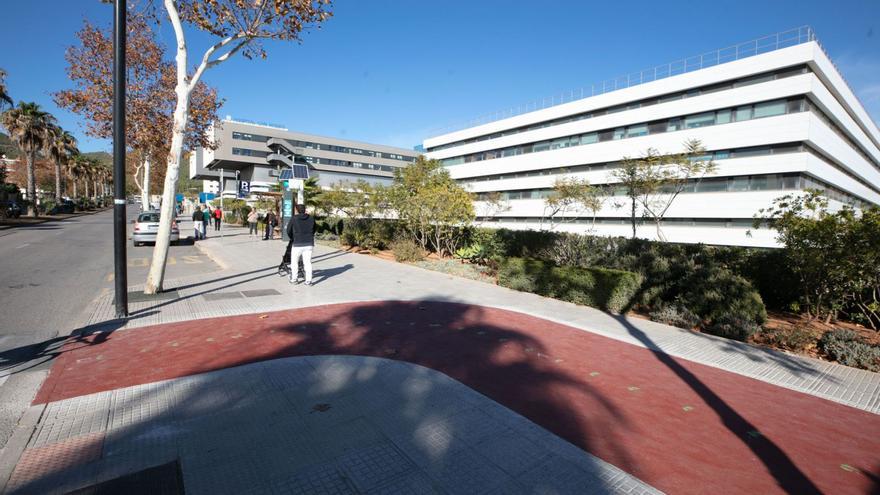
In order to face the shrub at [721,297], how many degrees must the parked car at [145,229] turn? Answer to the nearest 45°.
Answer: approximately 135° to its right

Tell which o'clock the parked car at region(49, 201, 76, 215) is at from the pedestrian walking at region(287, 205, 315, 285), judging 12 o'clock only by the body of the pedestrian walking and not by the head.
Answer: The parked car is roughly at 11 o'clock from the pedestrian walking.

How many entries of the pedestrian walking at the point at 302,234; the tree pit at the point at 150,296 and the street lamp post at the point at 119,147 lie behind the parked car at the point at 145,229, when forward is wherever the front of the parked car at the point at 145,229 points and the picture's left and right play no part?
3

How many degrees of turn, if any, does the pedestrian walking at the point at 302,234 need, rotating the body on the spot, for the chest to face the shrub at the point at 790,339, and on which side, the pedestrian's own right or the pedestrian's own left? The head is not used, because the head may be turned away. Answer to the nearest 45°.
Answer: approximately 135° to the pedestrian's own right

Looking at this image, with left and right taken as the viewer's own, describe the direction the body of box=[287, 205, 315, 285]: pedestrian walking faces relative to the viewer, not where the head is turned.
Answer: facing away from the viewer

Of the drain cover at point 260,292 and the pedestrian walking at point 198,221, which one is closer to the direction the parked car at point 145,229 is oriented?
the pedestrian walking

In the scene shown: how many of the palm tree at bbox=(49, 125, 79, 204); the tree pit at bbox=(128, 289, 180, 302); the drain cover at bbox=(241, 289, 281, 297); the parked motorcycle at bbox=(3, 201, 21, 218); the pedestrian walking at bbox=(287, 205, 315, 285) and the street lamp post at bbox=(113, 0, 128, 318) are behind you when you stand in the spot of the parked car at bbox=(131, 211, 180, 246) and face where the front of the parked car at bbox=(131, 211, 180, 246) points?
4

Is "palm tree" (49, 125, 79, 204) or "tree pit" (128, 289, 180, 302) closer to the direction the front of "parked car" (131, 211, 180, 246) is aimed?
the palm tree

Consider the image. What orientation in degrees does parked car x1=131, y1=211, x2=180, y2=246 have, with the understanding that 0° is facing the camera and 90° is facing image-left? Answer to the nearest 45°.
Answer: approximately 180°

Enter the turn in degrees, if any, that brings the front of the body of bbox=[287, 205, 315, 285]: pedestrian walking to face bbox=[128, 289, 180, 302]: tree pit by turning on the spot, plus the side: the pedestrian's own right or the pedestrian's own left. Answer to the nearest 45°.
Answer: approximately 90° to the pedestrian's own left

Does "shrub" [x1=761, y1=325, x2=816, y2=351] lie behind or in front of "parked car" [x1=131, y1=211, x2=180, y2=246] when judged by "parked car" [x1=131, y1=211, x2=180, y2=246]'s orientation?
behind

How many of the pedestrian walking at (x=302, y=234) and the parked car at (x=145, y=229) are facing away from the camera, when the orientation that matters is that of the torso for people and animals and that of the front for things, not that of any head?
2

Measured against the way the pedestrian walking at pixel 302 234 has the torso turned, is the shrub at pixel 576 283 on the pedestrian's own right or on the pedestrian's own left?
on the pedestrian's own right

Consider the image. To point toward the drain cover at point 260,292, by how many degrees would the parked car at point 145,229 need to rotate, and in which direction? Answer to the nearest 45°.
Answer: approximately 180°

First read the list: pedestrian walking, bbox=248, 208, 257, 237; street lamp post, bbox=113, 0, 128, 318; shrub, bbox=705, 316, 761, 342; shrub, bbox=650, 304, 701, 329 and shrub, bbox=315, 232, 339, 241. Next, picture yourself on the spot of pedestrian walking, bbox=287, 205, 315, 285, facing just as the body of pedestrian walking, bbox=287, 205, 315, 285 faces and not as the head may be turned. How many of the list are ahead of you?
2

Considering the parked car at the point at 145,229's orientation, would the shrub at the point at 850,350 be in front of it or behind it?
behind
